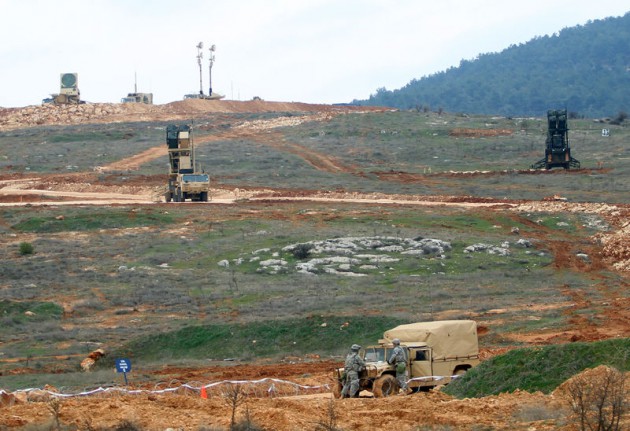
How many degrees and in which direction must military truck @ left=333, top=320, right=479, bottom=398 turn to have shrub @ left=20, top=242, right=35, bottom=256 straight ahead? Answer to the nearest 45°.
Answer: approximately 90° to its right

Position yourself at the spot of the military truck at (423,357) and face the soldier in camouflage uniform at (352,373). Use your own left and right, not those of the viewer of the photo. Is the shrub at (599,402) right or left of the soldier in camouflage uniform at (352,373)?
left

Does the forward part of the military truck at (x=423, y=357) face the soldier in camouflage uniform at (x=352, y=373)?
yes

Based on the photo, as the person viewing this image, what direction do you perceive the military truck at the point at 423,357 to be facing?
facing the viewer and to the left of the viewer

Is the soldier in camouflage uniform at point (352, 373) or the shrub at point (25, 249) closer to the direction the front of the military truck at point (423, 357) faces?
the soldier in camouflage uniform

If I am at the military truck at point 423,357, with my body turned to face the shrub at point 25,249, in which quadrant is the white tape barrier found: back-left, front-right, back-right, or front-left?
front-left

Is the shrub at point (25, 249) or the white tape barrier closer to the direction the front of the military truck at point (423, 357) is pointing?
the white tape barrier
